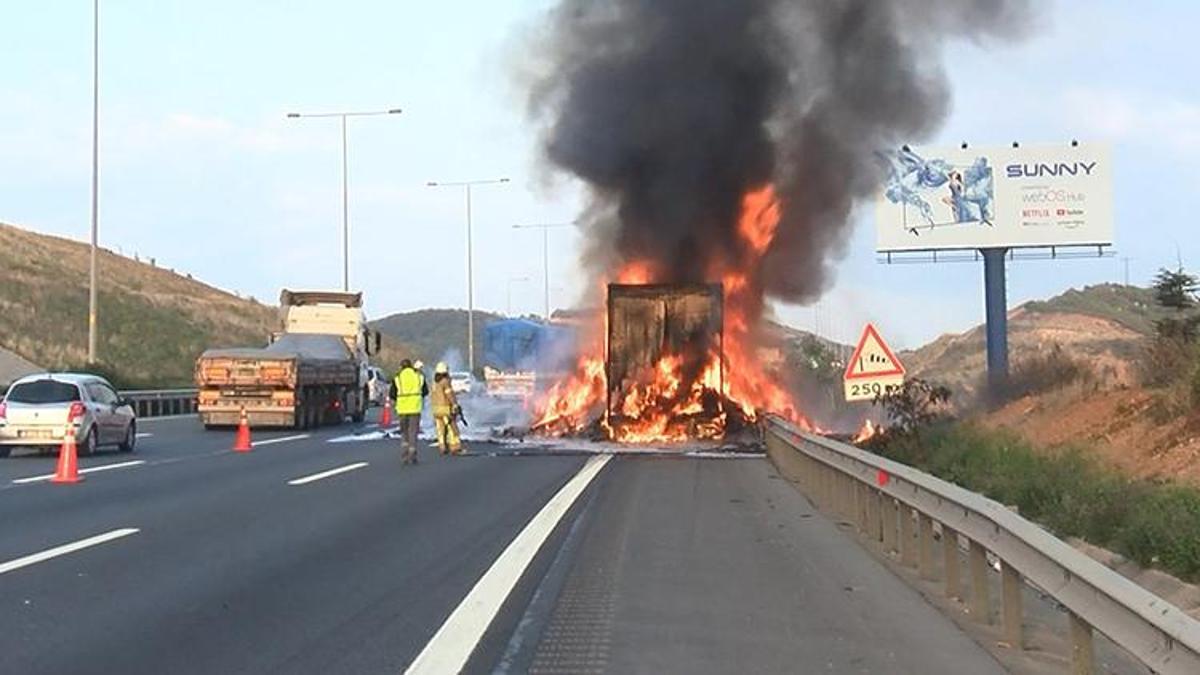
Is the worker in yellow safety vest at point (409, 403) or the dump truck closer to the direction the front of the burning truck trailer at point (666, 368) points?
the dump truck

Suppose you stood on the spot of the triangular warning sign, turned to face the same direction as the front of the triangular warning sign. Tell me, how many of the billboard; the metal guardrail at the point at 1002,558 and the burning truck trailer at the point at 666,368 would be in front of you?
1

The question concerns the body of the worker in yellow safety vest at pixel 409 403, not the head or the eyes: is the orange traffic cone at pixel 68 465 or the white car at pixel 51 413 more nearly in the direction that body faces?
the white car

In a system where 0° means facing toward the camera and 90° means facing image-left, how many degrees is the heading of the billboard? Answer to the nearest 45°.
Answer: approximately 0°

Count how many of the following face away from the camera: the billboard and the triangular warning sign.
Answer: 0

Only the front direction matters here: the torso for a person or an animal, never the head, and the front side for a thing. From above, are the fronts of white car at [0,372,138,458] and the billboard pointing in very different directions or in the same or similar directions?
very different directions

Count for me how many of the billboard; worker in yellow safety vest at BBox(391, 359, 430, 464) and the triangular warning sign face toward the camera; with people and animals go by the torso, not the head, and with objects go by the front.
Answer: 2

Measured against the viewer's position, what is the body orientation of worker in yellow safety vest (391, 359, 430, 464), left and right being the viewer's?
facing away from the viewer

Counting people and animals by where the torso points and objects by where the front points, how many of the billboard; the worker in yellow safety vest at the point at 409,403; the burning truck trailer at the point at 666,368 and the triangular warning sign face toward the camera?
2

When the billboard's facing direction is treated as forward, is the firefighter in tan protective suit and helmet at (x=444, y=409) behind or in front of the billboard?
in front

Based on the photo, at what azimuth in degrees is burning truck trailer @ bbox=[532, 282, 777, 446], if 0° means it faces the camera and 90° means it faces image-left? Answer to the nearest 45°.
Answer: approximately 180°

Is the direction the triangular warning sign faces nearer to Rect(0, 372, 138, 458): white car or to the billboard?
the white car
